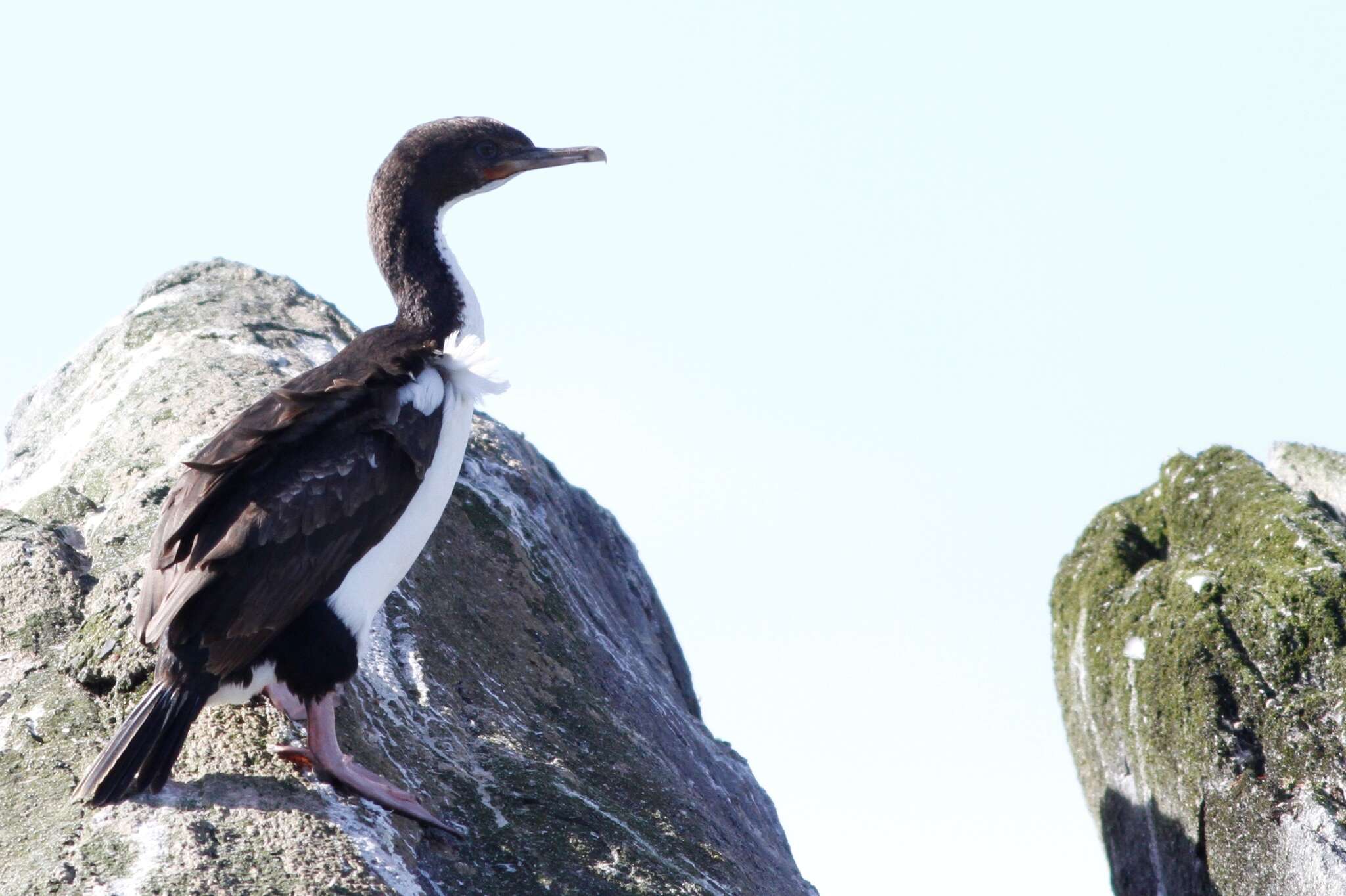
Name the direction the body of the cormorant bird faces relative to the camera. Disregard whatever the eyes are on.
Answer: to the viewer's right

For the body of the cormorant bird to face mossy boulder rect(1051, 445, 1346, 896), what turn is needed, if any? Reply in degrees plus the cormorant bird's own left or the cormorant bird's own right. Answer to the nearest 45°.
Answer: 0° — it already faces it
